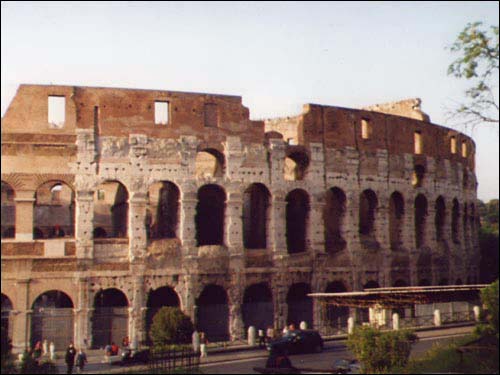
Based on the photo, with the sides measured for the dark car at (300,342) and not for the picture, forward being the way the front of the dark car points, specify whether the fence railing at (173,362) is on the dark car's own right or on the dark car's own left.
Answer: on the dark car's own left

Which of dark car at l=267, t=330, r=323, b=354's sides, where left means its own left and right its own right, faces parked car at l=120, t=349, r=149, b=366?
front

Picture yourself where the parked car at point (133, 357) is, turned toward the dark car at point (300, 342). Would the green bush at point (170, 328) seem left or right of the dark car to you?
left

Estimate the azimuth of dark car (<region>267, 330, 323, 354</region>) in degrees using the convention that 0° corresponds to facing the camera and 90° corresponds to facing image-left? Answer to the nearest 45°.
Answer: approximately 90°

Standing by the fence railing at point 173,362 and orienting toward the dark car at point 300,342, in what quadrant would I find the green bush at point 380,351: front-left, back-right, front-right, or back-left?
front-right

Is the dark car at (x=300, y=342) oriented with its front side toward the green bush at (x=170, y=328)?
yes

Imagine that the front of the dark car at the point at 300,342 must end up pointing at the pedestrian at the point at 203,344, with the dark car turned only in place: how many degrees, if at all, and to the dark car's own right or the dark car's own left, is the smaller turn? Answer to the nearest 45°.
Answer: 0° — it already faces them

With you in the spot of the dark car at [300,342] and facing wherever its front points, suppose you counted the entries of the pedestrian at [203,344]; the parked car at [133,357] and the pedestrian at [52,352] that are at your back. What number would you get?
0

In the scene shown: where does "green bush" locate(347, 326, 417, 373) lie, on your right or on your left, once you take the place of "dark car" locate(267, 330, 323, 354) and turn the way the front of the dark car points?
on your left

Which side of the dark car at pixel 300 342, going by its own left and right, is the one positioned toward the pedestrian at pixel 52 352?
front

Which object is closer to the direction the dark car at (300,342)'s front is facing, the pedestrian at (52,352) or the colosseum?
the pedestrian
